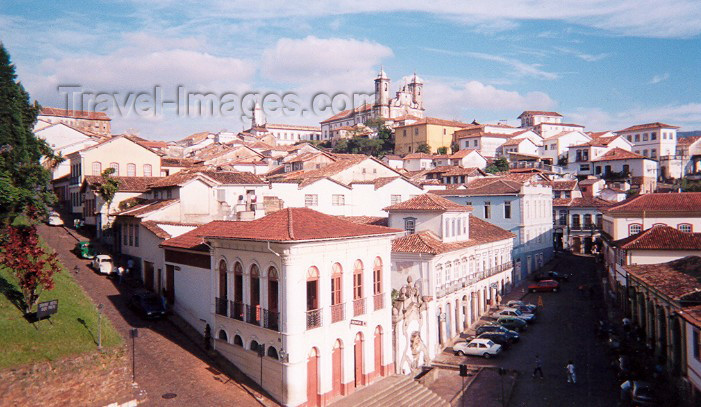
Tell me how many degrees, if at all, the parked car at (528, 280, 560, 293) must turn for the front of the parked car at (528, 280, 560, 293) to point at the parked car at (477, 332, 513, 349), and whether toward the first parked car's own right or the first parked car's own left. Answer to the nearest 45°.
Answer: approximately 90° to the first parked car's own left

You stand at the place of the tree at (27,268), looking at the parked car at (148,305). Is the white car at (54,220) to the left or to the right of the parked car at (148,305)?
left

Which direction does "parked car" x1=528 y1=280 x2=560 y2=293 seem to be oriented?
to the viewer's left

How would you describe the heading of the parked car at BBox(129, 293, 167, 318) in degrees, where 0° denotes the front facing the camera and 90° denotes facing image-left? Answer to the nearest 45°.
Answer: approximately 315°

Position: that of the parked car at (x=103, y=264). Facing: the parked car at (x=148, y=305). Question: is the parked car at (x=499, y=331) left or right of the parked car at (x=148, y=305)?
left

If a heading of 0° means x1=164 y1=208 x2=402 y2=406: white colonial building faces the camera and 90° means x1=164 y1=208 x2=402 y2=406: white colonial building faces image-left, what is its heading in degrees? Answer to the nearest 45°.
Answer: approximately 315°
